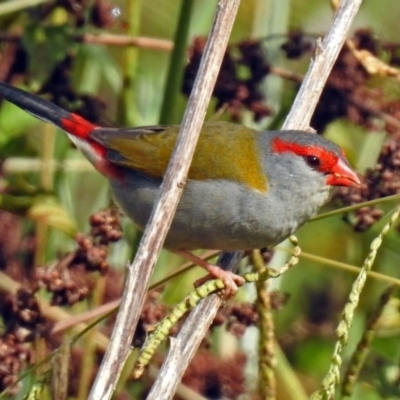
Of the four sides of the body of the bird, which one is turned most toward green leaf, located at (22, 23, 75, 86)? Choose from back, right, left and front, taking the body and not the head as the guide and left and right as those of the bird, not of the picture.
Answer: back

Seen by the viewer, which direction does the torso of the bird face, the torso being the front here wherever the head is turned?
to the viewer's right

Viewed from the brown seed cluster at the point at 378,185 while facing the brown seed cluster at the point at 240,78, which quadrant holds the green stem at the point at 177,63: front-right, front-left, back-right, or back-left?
front-left
